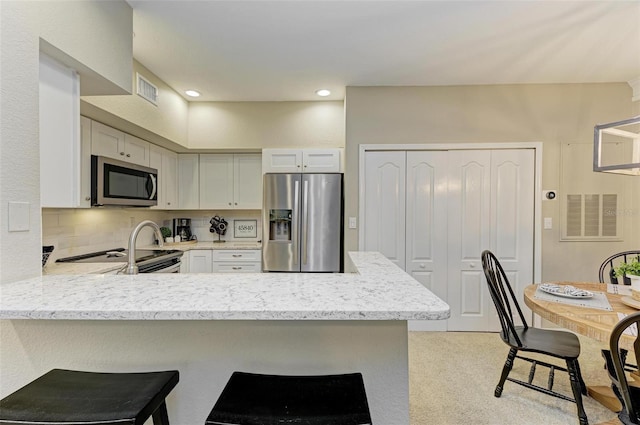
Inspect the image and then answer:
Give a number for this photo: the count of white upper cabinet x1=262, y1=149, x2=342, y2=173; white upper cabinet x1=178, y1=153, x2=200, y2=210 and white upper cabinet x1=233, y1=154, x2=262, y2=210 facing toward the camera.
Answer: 3

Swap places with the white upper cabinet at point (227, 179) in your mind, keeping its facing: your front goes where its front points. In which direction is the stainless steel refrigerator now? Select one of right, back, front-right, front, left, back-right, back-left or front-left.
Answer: front-left

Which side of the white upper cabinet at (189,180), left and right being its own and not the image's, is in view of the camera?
front

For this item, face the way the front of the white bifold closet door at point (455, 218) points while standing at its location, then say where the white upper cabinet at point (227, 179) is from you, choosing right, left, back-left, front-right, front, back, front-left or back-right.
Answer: right

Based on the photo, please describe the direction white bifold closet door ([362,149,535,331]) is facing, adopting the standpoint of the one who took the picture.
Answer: facing the viewer

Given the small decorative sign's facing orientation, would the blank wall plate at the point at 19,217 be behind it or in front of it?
in front

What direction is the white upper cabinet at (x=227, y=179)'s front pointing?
toward the camera

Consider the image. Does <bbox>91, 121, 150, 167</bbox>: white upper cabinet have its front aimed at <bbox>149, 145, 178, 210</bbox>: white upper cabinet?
no

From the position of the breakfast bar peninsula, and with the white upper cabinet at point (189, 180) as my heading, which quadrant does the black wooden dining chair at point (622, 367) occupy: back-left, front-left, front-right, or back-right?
back-right

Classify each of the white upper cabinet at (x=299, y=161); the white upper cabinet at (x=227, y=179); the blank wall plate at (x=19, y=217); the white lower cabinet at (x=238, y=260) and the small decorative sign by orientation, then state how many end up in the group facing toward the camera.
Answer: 5

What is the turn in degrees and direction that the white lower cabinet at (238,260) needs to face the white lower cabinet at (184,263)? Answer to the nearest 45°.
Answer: approximately 90° to its right

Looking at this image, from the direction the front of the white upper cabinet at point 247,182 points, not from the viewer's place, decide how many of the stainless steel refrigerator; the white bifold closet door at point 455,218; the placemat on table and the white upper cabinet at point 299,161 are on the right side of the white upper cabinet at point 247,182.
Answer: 0

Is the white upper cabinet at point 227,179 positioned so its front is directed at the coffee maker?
no

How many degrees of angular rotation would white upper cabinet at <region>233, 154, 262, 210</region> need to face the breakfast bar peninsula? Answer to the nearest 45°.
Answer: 0° — it already faces it

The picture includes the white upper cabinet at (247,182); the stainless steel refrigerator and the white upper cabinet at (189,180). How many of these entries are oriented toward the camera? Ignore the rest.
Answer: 3

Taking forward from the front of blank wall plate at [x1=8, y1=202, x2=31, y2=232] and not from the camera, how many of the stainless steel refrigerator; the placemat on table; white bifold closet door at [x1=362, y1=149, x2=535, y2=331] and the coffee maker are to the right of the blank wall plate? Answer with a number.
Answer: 0

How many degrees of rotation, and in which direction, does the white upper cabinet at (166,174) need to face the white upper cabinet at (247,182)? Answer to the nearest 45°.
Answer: approximately 45° to its left
